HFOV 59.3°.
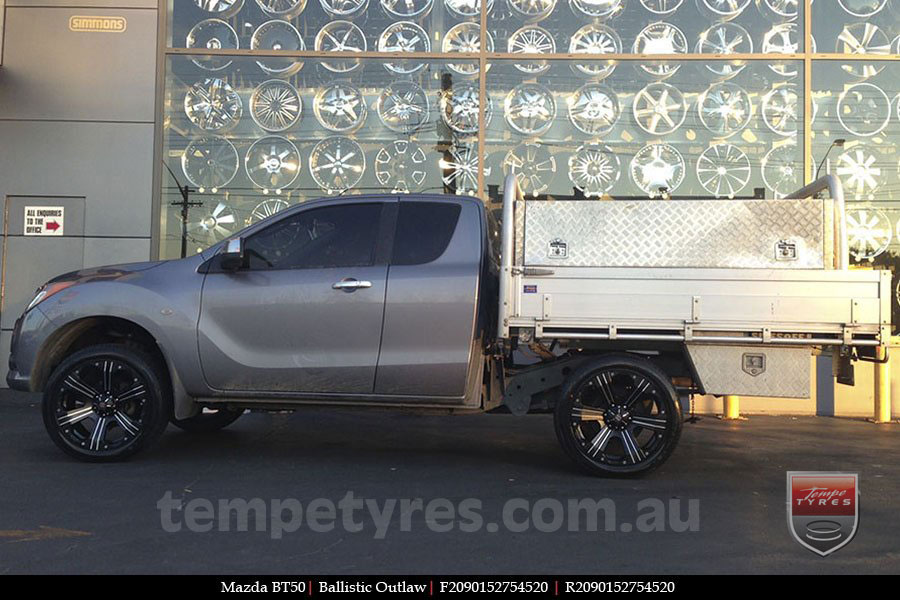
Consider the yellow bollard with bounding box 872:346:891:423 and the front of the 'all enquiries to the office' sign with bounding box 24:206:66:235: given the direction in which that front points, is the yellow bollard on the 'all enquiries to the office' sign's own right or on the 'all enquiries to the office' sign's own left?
on the 'all enquiries to the office' sign's own left

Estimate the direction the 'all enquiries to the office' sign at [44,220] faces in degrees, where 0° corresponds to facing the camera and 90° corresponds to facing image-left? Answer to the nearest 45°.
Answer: approximately 0°

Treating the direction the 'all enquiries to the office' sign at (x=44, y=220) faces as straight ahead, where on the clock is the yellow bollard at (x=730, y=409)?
The yellow bollard is roughly at 10 o'clock from the 'all enquiries to the office' sign.
